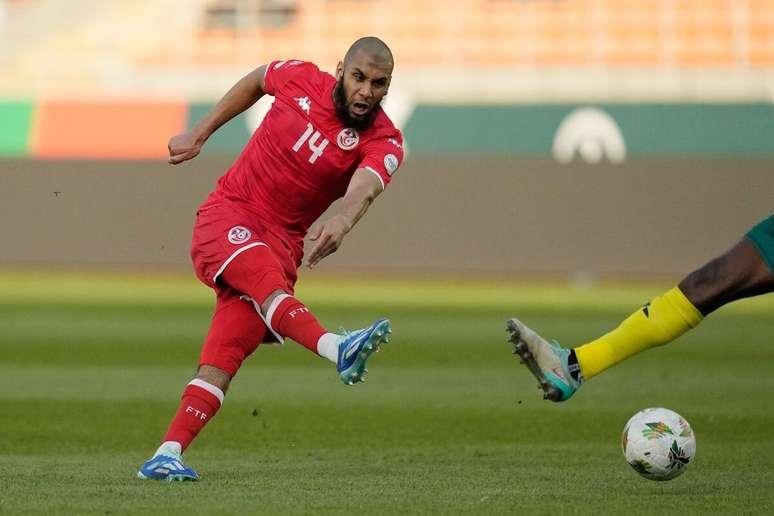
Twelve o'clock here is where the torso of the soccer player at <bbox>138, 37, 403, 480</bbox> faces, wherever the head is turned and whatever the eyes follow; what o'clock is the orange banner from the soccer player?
The orange banner is roughly at 7 o'clock from the soccer player.

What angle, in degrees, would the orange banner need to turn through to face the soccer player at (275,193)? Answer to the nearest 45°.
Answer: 0° — it already faces them

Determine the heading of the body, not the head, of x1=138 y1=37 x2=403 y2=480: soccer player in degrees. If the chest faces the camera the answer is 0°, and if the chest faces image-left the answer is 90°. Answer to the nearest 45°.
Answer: approximately 315°

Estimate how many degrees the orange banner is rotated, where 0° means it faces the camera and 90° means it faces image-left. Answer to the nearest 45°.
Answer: approximately 0°
